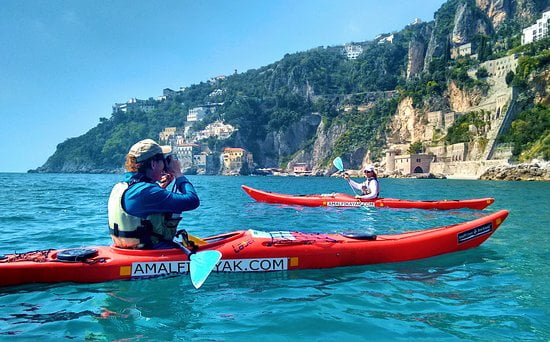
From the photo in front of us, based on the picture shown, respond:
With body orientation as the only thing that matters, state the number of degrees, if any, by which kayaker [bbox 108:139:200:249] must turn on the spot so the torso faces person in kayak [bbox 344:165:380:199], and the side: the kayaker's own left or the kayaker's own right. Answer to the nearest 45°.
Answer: approximately 45° to the kayaker's own left

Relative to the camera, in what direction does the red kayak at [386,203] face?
facing to the left of the viewer

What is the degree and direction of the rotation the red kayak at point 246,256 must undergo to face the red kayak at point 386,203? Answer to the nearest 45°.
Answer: approximately 45° to its left

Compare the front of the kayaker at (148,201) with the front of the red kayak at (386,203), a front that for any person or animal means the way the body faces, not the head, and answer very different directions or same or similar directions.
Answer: very different directions

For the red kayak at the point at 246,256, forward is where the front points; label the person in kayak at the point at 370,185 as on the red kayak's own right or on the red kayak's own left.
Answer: on the red kayak's own left

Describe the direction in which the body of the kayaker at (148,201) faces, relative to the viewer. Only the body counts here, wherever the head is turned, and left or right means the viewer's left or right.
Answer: facing to the right of the viewer

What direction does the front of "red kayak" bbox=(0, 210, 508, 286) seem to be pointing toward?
to the viewer's right

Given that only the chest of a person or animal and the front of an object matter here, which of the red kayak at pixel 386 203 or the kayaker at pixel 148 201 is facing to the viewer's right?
the kayaker

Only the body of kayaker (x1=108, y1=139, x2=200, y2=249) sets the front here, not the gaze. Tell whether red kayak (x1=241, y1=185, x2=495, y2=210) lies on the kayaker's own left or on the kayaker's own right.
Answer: on the kayaker's own left

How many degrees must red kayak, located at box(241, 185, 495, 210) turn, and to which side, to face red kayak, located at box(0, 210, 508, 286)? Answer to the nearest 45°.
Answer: approximately 90° to its left

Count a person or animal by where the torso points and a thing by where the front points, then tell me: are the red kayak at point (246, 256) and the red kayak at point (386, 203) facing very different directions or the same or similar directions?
very different directions
